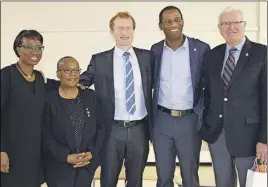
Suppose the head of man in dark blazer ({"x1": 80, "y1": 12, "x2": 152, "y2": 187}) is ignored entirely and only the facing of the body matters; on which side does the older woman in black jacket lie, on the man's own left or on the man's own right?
on the man's own right

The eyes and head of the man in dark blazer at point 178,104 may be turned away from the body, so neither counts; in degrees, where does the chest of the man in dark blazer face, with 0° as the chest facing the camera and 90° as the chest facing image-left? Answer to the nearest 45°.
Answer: approximately 0°

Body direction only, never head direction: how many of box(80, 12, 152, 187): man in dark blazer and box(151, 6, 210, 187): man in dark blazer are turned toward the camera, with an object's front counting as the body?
2

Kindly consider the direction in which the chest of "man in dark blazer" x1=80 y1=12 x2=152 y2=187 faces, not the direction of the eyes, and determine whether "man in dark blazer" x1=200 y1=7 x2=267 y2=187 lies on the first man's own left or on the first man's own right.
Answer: on the first man's own left

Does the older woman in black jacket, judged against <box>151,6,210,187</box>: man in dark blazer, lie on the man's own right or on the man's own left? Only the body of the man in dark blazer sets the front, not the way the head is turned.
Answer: on the man's own right
